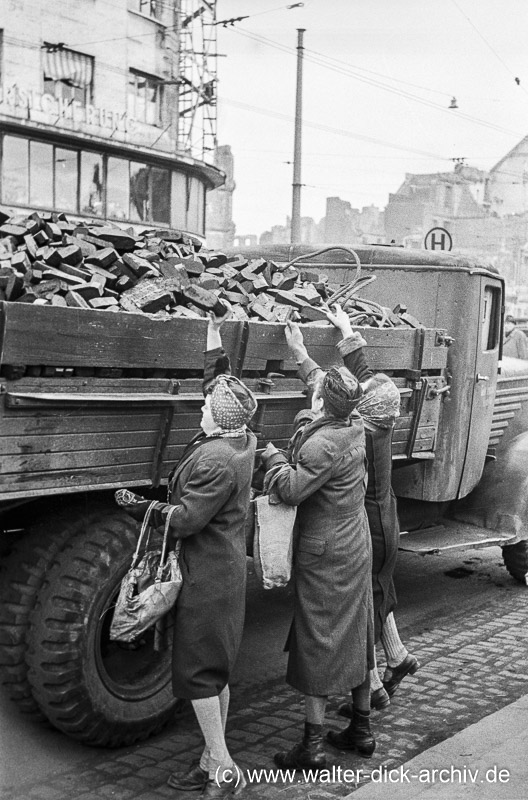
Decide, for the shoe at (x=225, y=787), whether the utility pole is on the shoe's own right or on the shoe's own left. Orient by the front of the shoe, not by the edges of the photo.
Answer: on the shoe's own right

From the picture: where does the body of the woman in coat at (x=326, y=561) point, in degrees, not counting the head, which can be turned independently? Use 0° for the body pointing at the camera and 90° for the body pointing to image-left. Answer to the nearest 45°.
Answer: approximately 135°

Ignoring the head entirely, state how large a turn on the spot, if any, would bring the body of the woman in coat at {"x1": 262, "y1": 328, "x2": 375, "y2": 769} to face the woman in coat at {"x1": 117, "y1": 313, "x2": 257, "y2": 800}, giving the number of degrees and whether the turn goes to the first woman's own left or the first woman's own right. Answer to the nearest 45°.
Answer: approximately 90° to the first woman's own left

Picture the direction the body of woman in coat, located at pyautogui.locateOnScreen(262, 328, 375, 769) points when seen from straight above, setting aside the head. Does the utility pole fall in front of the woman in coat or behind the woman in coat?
in front

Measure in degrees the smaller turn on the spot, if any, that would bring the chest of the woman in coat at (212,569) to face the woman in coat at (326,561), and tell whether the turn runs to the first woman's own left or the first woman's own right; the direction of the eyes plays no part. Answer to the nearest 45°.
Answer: approximately 135° to the first woman's own right

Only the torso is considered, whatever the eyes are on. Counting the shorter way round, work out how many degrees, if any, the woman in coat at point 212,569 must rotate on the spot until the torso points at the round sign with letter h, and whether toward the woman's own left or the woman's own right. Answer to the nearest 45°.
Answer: approximately 90° to the woman's own right

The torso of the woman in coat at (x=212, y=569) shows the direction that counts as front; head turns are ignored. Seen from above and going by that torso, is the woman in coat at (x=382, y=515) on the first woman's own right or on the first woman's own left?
on the first woman's own right

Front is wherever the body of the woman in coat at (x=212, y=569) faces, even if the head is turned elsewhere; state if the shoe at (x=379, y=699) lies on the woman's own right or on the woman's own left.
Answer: on the woman's own right

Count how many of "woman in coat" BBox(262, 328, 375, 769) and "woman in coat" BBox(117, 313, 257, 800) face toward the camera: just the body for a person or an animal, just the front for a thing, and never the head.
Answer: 0

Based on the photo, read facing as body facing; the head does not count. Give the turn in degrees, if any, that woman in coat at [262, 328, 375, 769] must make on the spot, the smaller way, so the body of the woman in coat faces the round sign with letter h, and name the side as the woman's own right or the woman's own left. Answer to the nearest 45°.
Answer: approximately 45° to the woman's own right

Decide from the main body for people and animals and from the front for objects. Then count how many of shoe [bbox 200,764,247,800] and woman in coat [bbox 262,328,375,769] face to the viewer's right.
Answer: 0

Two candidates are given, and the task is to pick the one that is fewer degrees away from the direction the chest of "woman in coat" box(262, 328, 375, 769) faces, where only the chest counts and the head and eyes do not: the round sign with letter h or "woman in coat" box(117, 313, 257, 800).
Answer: the round sign with letter h
